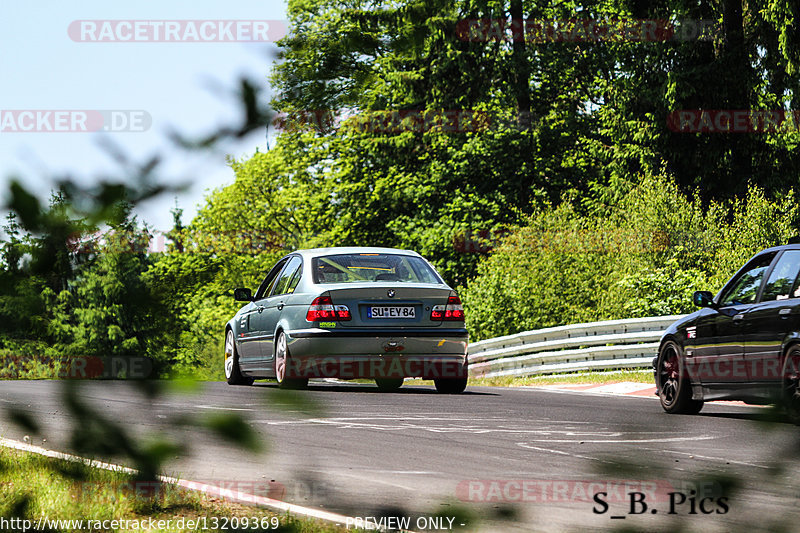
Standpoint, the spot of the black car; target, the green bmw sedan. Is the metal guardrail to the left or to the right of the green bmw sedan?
right

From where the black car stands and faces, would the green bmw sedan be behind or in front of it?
in front

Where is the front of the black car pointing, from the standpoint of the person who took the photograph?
facing away from the viewer and to the left of the viewer

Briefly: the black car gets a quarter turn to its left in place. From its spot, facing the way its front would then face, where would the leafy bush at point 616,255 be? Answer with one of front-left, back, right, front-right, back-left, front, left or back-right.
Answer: back-right
